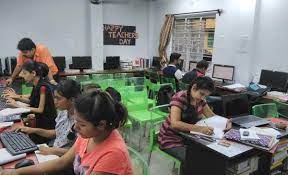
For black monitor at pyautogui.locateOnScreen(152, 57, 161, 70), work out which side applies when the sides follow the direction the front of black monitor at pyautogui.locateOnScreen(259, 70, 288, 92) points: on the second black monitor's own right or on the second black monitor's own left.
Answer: on the second black monitor's own right

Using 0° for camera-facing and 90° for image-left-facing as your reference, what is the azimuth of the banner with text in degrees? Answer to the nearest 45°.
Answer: approximately 0°

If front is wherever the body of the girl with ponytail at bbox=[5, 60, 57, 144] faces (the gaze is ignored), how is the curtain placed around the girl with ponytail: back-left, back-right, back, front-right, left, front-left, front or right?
back-right

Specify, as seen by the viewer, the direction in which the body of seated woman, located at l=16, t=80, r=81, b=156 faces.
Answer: to the viewer's left

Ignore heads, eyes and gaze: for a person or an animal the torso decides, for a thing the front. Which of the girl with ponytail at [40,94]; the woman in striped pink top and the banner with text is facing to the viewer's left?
the girl with ponytail

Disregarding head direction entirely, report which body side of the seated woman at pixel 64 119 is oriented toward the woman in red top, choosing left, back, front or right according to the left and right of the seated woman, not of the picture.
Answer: left

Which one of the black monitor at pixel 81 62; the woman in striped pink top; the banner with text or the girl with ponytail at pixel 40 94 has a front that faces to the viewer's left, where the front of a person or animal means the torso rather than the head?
the girl with ponytail

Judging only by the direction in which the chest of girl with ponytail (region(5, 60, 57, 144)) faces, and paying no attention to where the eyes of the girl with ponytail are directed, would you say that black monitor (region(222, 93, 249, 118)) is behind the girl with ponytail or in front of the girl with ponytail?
behind

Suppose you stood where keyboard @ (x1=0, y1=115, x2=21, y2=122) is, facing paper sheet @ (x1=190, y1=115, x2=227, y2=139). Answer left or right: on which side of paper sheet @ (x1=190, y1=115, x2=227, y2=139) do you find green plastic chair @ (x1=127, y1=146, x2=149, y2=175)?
right

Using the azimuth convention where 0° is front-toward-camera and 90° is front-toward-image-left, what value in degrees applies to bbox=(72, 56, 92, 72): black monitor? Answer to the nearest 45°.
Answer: approximately 0°

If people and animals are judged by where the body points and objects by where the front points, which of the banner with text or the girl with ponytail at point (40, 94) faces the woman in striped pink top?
the banner with text
